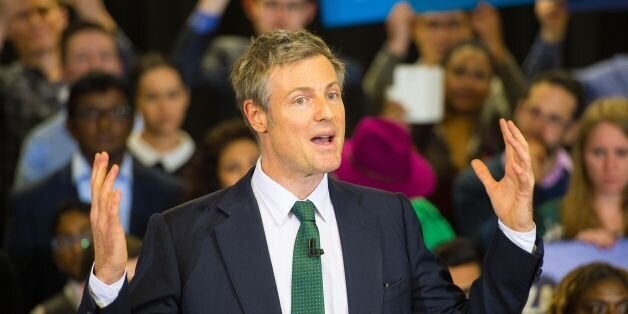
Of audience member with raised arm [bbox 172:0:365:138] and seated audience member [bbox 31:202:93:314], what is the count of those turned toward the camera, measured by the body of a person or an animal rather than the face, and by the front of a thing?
2

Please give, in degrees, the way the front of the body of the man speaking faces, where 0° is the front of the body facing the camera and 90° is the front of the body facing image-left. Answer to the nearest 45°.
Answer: approximately 315°

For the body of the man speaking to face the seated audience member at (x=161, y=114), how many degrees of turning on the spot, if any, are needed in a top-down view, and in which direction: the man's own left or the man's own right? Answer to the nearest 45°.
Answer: approximately 135° to the man's own left

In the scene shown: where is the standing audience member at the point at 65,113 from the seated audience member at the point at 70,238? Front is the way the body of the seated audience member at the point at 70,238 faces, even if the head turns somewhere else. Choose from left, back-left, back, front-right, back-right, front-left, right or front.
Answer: back

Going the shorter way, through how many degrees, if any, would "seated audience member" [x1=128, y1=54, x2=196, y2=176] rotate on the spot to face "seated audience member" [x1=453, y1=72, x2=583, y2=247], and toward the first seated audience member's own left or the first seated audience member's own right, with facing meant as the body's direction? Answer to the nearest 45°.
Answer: approximately 90° to the first seated audience member's own left
